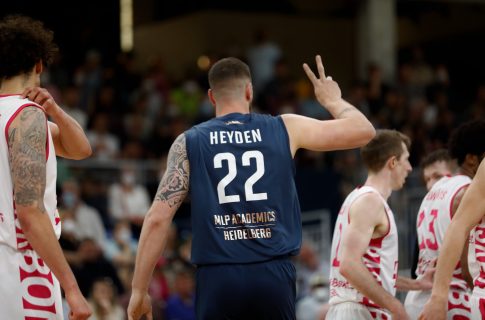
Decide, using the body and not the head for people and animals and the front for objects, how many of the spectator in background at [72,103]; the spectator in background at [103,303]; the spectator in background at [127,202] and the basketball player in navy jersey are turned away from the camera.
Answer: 1

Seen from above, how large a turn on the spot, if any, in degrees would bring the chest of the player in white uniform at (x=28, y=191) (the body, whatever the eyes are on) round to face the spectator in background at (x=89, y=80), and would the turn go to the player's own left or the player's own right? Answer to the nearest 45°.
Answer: approximately 45° to the player's own left

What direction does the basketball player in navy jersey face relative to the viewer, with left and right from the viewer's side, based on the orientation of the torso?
facing away from the viewer

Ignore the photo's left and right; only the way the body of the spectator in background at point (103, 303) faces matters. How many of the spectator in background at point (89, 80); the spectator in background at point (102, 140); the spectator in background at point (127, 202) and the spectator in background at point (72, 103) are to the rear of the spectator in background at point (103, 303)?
4

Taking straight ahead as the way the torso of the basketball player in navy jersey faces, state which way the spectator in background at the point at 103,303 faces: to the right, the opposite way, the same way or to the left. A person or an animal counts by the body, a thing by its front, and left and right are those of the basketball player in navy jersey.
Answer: the opposite way

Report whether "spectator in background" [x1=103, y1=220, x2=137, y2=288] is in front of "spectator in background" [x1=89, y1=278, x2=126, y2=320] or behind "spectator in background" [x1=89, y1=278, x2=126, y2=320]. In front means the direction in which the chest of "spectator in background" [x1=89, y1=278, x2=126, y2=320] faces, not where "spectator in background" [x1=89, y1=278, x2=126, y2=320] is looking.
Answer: behind

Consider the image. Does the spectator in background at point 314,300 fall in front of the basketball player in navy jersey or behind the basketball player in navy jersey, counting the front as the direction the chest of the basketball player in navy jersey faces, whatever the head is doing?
in front

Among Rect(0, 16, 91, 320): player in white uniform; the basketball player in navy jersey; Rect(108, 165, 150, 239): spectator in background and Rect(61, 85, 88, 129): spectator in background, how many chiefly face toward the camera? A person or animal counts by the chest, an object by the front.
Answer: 2

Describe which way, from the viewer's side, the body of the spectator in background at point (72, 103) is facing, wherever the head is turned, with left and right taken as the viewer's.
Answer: facing the viewer

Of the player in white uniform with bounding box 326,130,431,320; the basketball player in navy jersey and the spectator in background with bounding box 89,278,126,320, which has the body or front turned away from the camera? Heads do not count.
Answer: the basketball player in navy jersey

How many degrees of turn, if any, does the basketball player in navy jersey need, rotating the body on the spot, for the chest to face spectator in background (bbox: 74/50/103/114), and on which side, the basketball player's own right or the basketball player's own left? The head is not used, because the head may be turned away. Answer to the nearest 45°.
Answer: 0° — they already face them

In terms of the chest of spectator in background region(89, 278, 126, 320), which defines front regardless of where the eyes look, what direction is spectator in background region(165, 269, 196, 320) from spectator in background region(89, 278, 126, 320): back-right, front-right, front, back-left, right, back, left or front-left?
back-left

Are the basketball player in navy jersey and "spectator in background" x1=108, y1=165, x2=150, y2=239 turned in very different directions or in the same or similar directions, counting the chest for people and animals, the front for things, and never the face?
very different directions

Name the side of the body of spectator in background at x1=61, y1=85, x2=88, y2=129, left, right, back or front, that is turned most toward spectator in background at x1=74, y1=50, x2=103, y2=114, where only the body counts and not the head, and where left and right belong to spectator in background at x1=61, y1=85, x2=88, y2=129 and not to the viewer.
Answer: back

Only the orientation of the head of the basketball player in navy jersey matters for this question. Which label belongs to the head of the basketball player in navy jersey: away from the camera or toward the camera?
away from the camera

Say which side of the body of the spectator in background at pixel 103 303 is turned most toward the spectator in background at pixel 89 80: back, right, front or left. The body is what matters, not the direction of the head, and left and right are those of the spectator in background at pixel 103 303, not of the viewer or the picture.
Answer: back

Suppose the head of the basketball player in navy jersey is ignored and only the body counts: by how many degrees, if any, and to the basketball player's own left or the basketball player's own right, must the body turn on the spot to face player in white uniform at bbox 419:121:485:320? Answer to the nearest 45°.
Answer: approximately 90° to the basketball player's own right
